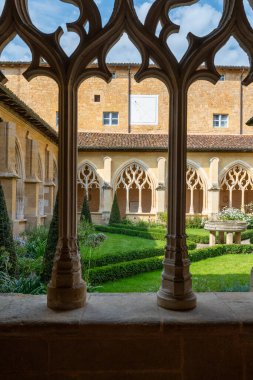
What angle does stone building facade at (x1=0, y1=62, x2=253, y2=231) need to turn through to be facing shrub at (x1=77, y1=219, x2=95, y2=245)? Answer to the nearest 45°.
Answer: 0° — it already faces it

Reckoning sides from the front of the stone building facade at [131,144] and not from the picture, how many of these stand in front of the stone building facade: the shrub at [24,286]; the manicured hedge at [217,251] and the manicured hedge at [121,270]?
3

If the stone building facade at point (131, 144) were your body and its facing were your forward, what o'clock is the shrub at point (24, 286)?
The shrub is roughly at 12 o'clock from the stone building facade.

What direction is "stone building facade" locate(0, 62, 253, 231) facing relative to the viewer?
toward the camera

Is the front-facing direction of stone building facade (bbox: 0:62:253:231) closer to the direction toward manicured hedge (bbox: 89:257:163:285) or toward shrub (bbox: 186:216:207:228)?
the manicured hedge

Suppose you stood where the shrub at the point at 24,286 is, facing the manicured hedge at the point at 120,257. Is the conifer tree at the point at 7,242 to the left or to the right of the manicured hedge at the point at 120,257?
left

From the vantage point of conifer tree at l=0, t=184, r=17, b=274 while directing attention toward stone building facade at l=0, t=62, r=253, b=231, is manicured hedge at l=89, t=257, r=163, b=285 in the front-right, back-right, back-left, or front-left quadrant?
front-right

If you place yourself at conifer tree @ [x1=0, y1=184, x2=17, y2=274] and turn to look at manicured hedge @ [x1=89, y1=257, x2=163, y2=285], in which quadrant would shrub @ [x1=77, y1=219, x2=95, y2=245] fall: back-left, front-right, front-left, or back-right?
front-left

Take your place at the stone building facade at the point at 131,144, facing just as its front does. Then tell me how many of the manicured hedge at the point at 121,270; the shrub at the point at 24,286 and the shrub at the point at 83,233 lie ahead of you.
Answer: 3

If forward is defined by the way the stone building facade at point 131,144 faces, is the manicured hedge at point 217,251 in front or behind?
in front

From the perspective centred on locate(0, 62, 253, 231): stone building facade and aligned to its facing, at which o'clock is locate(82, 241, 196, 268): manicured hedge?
The manicured hedge is roughly at 12 o'clock from the stone building facade.

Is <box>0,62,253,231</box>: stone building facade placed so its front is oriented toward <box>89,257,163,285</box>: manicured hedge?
yes
